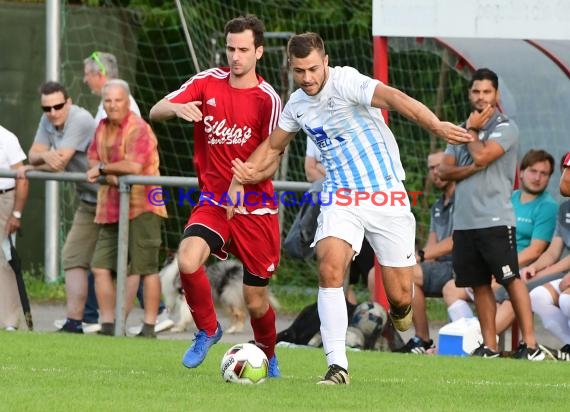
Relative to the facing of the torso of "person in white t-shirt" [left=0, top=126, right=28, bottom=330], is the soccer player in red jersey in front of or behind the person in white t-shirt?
in front

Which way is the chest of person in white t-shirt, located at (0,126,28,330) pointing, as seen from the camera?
toward the camera

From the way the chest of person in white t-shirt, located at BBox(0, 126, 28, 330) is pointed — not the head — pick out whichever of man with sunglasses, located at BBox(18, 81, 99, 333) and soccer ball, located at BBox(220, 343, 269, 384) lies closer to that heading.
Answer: the soccer ball

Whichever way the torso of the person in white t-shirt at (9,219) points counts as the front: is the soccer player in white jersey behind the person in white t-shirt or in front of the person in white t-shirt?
in front

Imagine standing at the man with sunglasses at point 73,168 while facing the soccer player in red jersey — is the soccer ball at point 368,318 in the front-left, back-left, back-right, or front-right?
front-left

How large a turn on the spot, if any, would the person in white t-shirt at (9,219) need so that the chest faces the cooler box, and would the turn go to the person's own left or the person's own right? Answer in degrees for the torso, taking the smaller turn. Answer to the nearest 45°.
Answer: approximately 45° to the person's own left

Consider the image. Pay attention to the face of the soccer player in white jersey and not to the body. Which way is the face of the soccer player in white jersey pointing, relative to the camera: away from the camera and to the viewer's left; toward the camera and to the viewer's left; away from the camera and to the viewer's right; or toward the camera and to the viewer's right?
toward the camera and to the viewer's left

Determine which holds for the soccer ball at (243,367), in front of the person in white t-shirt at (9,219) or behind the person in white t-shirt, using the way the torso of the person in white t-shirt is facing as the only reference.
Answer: in front

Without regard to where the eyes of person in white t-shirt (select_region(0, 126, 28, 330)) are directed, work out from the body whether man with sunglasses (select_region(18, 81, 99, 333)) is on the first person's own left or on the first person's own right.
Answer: on the first person's own left

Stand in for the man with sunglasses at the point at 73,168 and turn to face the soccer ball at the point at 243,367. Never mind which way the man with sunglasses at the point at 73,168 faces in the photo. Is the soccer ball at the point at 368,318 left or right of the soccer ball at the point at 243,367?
left
